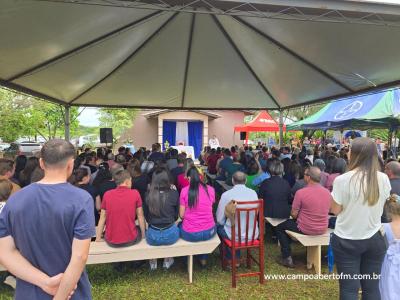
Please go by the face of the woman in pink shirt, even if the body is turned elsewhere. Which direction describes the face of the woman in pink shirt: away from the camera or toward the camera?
away from the camera

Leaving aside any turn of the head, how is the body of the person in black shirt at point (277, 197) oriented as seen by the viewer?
away from the camera

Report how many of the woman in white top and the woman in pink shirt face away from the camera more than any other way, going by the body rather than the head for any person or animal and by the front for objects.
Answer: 2

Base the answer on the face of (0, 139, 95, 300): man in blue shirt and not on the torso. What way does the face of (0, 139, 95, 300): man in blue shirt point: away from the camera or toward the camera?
away from the camera

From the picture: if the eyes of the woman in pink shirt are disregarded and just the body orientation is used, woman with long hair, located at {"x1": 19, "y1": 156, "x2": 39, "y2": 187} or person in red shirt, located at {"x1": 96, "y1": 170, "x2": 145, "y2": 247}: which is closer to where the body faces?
the woman with long hair

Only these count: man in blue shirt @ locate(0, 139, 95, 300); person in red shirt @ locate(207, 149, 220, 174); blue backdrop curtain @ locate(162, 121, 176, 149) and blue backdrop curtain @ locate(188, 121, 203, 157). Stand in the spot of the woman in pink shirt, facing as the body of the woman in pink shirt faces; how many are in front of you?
3

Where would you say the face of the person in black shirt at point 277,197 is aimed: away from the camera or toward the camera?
away from the camera

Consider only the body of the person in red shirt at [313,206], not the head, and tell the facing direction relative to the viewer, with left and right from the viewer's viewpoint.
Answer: facing away from the viewer and to the left of the viewer

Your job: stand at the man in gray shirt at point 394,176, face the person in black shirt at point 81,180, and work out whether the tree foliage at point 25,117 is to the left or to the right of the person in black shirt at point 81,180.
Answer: right

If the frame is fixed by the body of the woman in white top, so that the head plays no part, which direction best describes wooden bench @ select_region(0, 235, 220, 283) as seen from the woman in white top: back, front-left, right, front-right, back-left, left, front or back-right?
left

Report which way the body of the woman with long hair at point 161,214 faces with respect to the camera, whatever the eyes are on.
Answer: away from the camera

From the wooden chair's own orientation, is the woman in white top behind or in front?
behind

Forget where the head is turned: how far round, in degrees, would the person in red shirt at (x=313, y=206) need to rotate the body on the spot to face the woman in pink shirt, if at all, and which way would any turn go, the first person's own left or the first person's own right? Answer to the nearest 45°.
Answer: approximately 90° to the first person's own left

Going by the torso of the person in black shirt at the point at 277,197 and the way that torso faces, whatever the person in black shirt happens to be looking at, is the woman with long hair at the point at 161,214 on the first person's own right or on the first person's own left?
on the first person's own left

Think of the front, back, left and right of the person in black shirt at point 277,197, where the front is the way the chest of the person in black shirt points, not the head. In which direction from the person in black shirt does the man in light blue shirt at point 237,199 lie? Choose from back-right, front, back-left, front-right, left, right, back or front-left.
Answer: back-left
